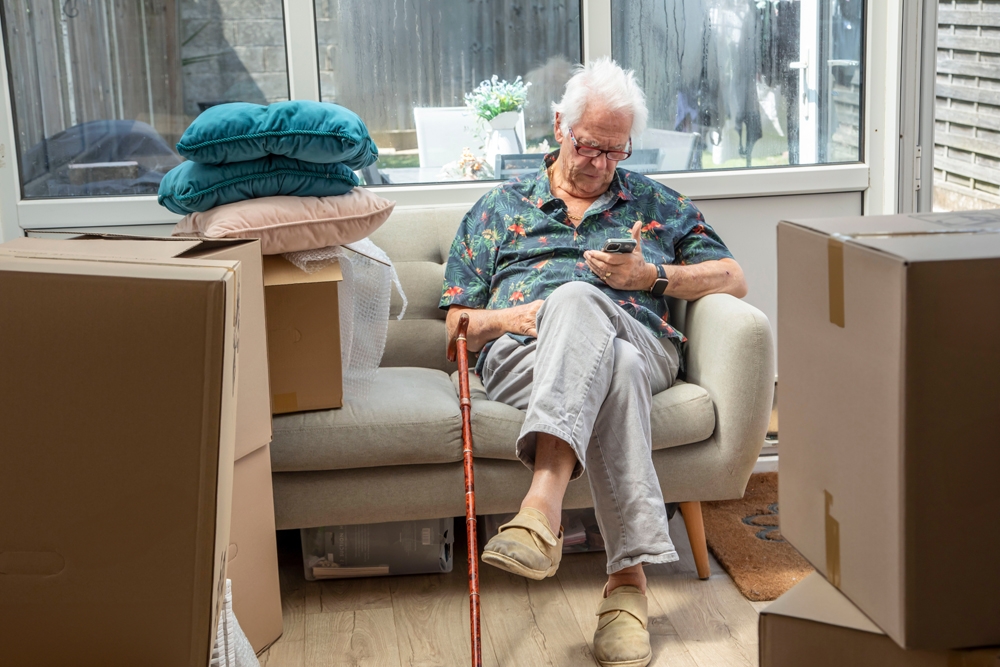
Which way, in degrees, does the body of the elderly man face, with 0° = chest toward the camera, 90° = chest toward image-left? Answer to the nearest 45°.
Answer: approximately 0°

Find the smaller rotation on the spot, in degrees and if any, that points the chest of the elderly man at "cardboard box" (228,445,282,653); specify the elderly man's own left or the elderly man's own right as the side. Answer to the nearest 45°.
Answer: approximately 45° to the elderly man's own right

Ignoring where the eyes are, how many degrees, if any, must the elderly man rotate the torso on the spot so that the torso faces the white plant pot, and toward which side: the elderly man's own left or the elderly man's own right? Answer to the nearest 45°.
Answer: approximately 180°

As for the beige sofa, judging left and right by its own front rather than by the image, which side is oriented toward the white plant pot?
back

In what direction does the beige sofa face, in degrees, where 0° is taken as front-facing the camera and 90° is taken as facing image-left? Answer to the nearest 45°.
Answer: approximately 0°

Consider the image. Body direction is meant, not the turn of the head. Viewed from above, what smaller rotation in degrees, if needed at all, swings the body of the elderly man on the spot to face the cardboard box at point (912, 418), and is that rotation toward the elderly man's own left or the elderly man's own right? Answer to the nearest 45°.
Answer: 0° — they already face it

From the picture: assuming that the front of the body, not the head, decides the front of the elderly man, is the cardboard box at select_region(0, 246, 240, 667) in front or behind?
in front

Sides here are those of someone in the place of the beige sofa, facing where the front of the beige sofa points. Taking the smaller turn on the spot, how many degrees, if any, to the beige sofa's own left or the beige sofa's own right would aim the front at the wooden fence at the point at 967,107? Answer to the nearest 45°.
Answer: approximately 135° to the beige sofa's own left

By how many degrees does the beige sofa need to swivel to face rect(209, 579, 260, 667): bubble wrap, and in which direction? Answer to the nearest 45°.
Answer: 0° — it already faces it

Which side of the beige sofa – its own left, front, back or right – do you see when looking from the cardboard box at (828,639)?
front
